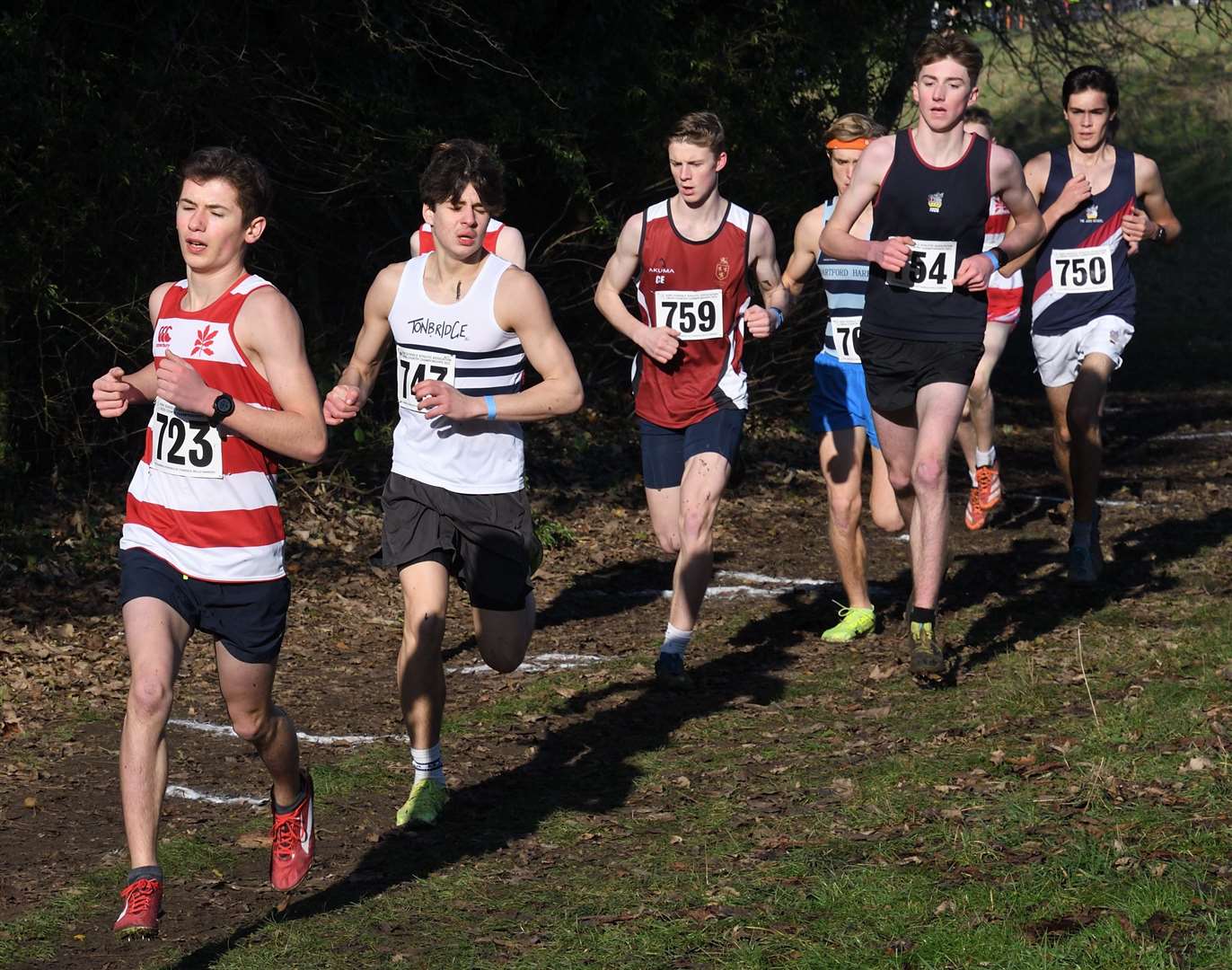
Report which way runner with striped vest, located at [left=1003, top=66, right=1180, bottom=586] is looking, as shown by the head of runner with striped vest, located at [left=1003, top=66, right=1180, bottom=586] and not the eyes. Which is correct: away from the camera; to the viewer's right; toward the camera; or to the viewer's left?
toward the camera

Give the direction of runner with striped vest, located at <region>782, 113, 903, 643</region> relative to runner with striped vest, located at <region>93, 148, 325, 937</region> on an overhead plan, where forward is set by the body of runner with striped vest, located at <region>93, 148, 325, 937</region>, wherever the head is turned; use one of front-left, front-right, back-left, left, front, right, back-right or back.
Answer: back

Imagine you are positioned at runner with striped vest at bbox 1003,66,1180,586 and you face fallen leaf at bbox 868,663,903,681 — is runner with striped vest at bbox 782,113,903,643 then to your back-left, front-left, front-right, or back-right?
front-right

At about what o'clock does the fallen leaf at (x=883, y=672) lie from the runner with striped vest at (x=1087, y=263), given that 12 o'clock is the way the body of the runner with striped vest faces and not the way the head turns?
The fallen leaf is roughly at 1 o'clock from the runner with striped vest.

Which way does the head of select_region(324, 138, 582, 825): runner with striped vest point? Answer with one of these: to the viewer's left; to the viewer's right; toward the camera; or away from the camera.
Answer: toward the camera

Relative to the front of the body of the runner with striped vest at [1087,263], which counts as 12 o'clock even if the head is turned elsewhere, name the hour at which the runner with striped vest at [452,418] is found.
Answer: the runner with striped vest at [452,418] is roughly at 1 o'clock from the runner with striped vest at [1087,263].

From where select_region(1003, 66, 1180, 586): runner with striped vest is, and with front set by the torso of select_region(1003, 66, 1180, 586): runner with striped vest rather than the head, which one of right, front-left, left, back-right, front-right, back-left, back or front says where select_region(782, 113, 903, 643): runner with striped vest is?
front-right

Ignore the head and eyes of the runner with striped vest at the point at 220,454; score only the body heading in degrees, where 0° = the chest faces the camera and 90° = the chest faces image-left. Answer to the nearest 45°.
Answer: approximately 45°

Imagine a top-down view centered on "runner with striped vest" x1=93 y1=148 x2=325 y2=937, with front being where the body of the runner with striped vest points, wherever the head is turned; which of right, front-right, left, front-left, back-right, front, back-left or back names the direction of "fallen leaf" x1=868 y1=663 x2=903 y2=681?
back

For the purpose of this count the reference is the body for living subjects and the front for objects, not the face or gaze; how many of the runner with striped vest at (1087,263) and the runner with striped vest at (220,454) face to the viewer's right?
0

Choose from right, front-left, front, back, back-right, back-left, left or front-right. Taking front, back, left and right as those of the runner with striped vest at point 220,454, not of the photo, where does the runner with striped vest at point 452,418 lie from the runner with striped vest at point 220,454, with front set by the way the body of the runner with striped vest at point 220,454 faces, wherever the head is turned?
back

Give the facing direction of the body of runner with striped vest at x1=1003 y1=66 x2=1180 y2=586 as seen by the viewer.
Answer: toward the camera

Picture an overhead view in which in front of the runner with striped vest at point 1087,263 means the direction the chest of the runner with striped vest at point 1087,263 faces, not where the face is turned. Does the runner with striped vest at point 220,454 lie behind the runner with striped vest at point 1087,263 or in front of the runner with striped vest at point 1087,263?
in front

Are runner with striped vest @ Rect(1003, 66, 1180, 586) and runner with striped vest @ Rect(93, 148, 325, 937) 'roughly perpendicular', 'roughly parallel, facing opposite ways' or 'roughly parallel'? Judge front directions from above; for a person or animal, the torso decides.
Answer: roughly parallel
